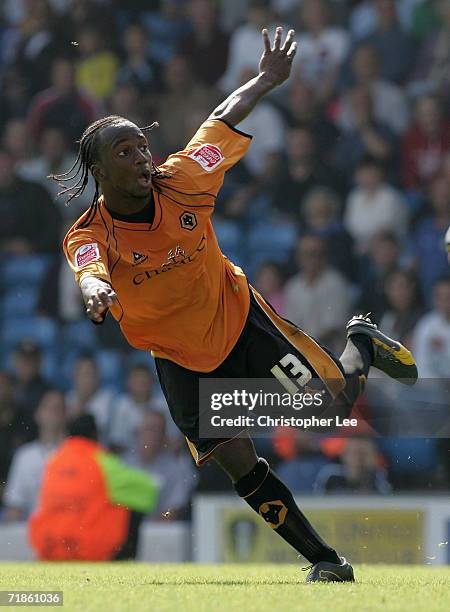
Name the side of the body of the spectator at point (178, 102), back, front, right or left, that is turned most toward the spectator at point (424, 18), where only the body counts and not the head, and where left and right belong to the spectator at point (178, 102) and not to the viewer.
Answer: left

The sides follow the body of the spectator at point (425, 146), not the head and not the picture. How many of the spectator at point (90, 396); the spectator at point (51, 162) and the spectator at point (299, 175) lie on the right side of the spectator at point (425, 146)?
3

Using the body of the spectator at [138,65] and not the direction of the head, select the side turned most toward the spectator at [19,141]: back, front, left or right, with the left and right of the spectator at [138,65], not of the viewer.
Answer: right

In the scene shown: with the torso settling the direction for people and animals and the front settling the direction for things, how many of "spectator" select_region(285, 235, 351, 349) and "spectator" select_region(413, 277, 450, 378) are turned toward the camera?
2

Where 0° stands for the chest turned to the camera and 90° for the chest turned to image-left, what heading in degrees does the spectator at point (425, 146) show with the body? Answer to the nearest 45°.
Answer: approximately 0°

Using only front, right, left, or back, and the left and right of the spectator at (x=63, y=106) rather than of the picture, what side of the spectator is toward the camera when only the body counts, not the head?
front

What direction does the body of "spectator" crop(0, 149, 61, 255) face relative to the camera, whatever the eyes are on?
toward the camera

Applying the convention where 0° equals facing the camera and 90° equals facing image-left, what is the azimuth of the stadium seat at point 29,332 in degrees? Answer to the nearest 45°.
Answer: approximately 0°

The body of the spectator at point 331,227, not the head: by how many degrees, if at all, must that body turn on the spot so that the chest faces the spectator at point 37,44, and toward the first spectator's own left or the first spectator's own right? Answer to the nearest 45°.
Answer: approximately 90° to the first spectator's own right

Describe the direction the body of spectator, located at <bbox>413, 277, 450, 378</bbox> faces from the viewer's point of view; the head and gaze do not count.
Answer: toward the camera

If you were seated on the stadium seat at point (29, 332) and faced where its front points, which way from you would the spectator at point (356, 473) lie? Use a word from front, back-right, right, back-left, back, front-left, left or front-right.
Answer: front-left
